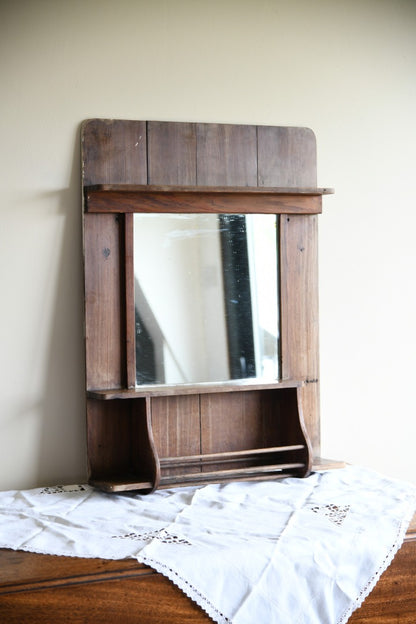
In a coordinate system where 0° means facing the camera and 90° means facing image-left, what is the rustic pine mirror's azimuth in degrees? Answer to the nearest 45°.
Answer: approximately 315°
